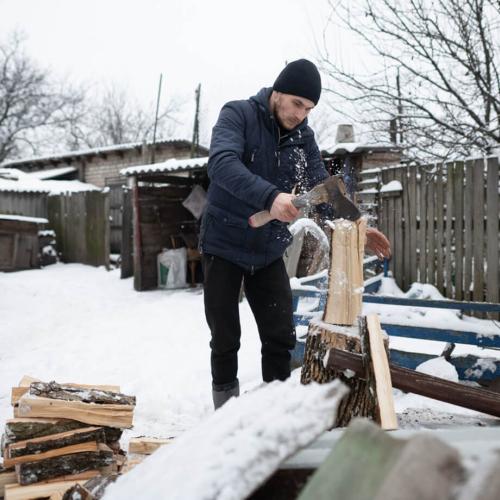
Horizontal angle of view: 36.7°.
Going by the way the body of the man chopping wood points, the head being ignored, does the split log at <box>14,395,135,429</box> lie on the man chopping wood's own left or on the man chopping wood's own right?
on the man chopping wood's own right

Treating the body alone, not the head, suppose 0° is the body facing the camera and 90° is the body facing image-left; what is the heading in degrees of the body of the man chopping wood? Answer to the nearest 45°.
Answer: approximately 315°

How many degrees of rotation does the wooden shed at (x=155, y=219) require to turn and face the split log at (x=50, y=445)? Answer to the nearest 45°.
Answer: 0° — it already faces it

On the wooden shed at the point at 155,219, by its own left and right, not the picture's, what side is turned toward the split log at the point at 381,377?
front

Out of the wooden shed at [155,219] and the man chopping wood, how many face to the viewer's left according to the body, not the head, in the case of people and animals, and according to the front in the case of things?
0

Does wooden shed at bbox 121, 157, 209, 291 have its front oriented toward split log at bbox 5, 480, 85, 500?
yes

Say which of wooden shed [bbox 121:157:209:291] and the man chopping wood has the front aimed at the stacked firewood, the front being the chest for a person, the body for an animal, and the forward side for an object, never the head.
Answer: the wooden shed

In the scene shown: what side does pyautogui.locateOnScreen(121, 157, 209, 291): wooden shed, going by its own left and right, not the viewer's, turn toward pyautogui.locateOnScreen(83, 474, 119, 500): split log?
front

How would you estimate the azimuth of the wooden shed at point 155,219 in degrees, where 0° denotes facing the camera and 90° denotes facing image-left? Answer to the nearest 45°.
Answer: approximately 0°

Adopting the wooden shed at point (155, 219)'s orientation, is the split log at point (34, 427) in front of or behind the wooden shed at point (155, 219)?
in front

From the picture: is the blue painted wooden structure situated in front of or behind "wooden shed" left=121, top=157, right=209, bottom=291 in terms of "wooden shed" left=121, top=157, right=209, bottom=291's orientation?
in front

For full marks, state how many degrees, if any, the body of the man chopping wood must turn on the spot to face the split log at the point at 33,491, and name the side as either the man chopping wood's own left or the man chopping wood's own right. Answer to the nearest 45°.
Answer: approximately 90° to the man chopping wood's own right
